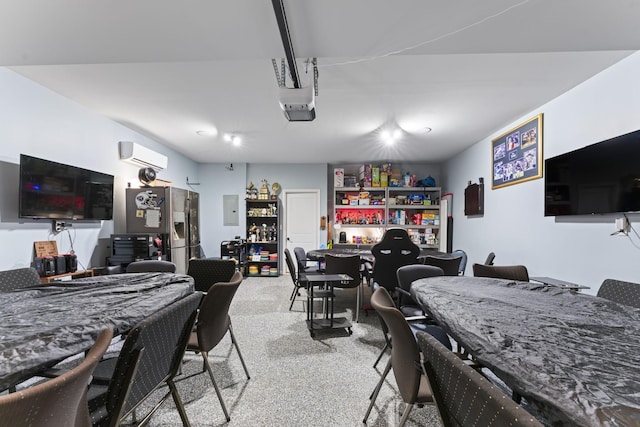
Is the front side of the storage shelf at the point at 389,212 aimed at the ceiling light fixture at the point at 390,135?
yes

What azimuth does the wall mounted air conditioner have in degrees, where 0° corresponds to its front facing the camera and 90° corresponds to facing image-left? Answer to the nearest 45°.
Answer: approximately 315°

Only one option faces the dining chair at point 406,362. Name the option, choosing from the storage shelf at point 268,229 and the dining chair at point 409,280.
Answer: the storage shelf

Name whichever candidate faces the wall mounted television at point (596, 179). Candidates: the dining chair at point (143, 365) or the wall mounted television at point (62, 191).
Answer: the wall mounted television at point (62, 191)

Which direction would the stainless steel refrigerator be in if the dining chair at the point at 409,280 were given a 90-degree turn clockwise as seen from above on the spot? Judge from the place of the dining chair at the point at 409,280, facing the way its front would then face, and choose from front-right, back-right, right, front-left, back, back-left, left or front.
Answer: right

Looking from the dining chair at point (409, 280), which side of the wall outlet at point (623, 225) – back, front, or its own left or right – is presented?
front

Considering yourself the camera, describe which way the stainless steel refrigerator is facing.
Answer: facing the viewer and to the right of the viewer

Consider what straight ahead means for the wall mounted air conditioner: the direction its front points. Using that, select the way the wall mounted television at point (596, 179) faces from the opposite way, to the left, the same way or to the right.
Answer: the opposite way

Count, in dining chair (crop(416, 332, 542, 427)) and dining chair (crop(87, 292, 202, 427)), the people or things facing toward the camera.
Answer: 0

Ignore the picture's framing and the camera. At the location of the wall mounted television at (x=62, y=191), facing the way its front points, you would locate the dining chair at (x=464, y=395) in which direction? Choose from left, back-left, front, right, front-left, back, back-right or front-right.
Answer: front-right

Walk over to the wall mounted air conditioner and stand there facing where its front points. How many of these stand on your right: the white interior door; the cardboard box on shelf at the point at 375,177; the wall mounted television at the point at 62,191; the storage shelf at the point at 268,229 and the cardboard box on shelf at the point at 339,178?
1

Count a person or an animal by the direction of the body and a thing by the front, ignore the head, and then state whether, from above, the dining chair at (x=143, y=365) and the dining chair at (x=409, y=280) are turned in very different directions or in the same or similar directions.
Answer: very different directions

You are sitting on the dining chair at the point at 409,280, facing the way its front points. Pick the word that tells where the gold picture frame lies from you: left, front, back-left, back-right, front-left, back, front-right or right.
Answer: front-left

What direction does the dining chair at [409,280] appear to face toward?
to the viewer's right

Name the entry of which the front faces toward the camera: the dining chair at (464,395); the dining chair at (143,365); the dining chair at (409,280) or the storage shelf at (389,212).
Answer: the storage shelf

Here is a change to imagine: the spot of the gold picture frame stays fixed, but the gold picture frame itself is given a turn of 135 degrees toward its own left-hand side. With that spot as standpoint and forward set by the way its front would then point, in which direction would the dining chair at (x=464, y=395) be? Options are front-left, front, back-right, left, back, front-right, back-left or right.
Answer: right
